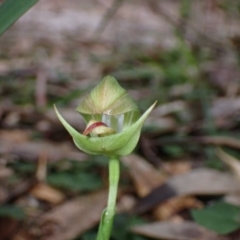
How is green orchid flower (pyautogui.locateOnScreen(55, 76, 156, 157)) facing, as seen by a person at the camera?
facing the viewer
